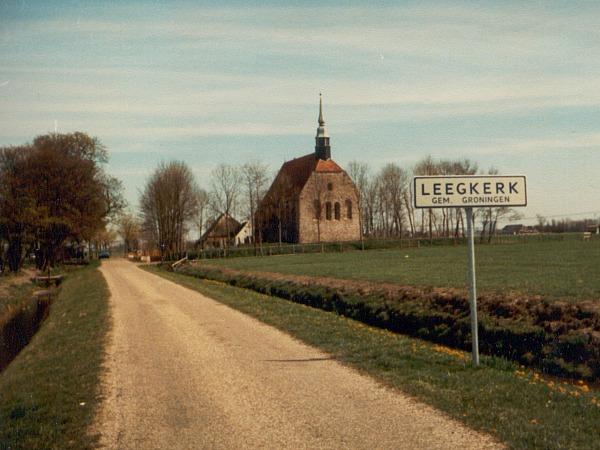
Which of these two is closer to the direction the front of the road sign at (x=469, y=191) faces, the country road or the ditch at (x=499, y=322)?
the country road

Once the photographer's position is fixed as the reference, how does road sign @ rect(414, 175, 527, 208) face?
facing the viewer

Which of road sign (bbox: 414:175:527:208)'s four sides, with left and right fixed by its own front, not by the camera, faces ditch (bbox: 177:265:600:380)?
back
